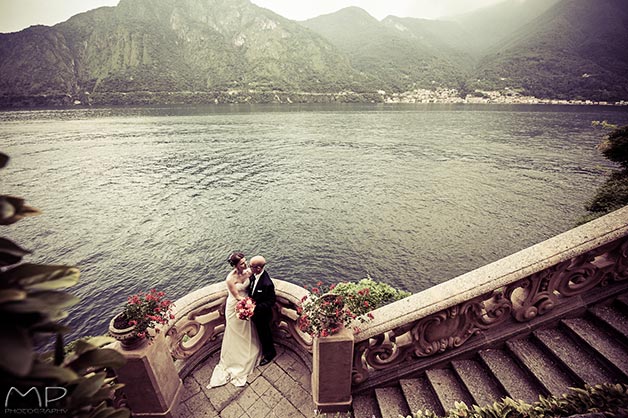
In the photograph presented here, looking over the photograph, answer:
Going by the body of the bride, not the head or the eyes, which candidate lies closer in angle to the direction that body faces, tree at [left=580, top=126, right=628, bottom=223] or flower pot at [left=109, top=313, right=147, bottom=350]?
the tree
